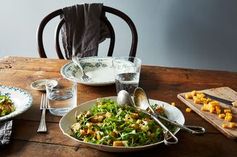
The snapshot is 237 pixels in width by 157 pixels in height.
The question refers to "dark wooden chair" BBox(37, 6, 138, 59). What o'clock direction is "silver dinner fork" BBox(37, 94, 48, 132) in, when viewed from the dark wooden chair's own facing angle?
The silver dinner fork is roughly at 12 o'clock from the dark wooden chair.

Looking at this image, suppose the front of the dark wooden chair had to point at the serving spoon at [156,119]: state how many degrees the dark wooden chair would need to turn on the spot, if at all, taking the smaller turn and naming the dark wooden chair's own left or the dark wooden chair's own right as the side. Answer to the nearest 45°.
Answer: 0° — it already faces it

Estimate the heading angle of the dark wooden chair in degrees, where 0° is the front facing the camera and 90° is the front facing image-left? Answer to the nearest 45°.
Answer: approximately 0°

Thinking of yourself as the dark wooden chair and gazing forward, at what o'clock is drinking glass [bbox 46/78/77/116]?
The drinking glass is roughly at 12 o'clock from the dark wooden chair.

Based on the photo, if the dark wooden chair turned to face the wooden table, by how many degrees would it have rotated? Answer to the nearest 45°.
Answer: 0° — it already faces it

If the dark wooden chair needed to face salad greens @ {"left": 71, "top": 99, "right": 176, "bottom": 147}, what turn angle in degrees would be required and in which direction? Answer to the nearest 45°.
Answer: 0° — it already faces it

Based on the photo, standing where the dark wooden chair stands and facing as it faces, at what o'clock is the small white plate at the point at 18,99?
The small white plate is roughly at 12 o'clock from the dark wooden chair.
